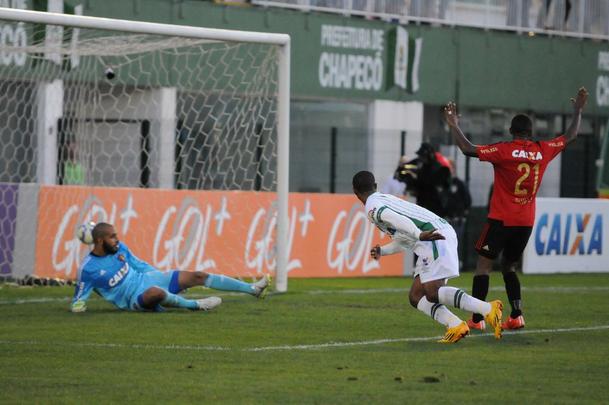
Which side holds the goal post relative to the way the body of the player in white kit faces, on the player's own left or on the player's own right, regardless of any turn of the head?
on the player's own right

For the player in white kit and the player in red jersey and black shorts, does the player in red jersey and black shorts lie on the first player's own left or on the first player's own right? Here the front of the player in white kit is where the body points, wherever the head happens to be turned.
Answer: on the first player's own right

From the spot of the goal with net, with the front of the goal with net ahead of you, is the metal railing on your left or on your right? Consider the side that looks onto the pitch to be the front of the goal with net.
on your left

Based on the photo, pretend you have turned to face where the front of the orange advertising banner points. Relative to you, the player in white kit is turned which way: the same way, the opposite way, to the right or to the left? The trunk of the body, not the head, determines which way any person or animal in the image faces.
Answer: to the right

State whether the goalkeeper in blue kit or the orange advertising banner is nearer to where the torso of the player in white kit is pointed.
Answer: the goalkeeper in blue kit

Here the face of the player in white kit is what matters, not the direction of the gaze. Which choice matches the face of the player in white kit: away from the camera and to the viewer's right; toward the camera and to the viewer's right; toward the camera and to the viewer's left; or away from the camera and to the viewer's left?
away from the camera and to the viewer's left

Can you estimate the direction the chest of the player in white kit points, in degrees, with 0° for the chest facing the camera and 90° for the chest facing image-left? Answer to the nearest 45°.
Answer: approximately 90°
